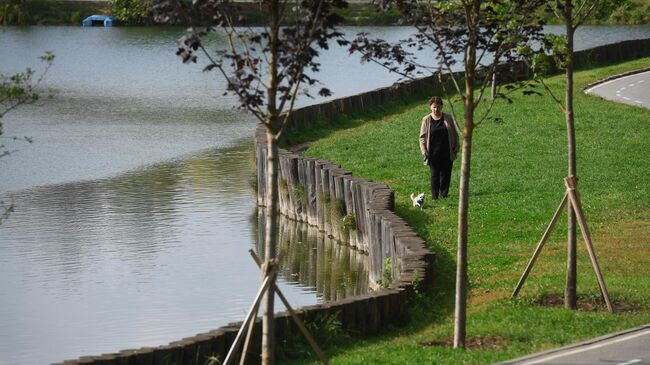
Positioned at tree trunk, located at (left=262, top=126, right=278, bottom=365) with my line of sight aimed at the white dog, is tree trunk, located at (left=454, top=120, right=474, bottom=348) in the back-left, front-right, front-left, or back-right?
front-right

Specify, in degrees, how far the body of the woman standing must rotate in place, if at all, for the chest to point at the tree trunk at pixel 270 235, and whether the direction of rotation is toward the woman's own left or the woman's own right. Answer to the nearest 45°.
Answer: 0° — they already face it

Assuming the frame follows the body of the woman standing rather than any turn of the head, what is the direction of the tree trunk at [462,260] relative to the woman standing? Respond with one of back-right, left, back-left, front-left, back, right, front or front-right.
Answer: front

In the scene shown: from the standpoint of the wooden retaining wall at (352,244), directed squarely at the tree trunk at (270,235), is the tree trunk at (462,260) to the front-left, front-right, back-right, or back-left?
front-left

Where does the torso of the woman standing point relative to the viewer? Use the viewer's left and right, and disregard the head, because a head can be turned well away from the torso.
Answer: facing the viewer

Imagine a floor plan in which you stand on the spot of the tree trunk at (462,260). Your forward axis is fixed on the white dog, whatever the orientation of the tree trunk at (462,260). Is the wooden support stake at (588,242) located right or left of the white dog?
right

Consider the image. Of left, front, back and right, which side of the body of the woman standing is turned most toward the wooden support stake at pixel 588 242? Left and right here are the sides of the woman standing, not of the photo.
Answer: front
